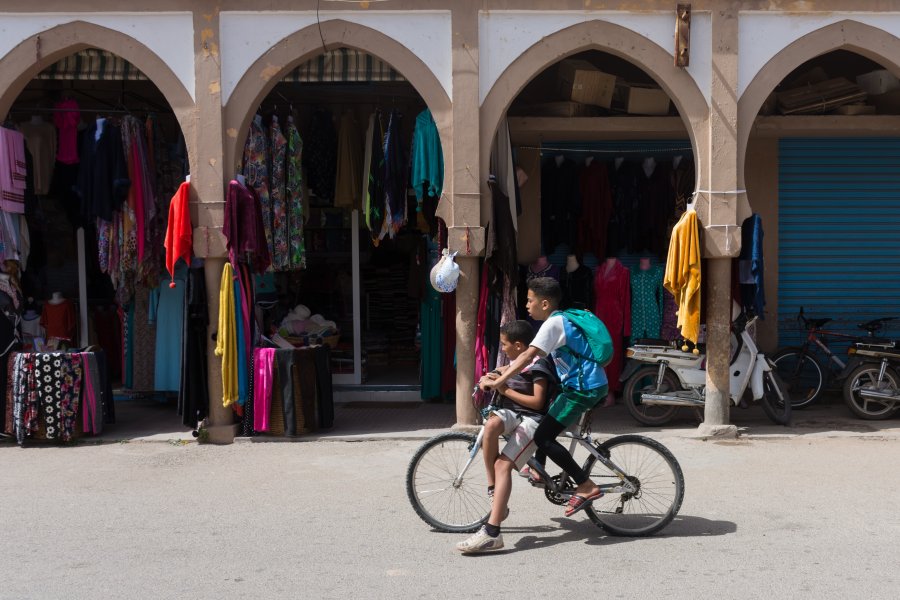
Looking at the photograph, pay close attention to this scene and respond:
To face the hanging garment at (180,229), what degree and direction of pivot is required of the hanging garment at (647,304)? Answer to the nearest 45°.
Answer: approximately 45° to its right

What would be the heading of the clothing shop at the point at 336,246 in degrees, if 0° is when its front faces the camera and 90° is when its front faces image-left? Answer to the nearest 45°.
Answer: approximately 0°

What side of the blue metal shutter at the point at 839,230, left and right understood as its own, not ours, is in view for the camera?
front

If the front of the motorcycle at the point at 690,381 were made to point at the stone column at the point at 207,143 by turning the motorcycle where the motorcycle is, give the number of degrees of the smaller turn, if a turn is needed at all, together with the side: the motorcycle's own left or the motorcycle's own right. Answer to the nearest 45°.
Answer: approximately 135° to the motorcycle's own right

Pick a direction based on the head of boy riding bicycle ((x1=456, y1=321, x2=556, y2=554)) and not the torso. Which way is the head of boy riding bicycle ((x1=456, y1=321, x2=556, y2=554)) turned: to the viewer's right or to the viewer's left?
to the viewer's left

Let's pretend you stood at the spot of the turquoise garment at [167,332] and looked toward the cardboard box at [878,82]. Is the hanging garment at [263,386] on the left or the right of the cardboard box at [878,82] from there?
right

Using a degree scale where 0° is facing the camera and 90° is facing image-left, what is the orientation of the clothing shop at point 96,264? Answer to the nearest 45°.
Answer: approximately 0°

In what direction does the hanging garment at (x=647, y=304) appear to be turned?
toward the camera

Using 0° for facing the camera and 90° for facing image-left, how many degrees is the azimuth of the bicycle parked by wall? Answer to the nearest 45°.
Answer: approximately 90°

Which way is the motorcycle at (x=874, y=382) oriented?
to the viewer's right

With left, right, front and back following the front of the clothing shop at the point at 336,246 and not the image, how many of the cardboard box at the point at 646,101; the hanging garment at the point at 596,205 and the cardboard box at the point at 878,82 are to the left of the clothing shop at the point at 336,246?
3

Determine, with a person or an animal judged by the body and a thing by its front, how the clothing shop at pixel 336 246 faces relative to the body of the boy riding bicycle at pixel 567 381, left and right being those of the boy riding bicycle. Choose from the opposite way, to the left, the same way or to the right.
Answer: to the left
